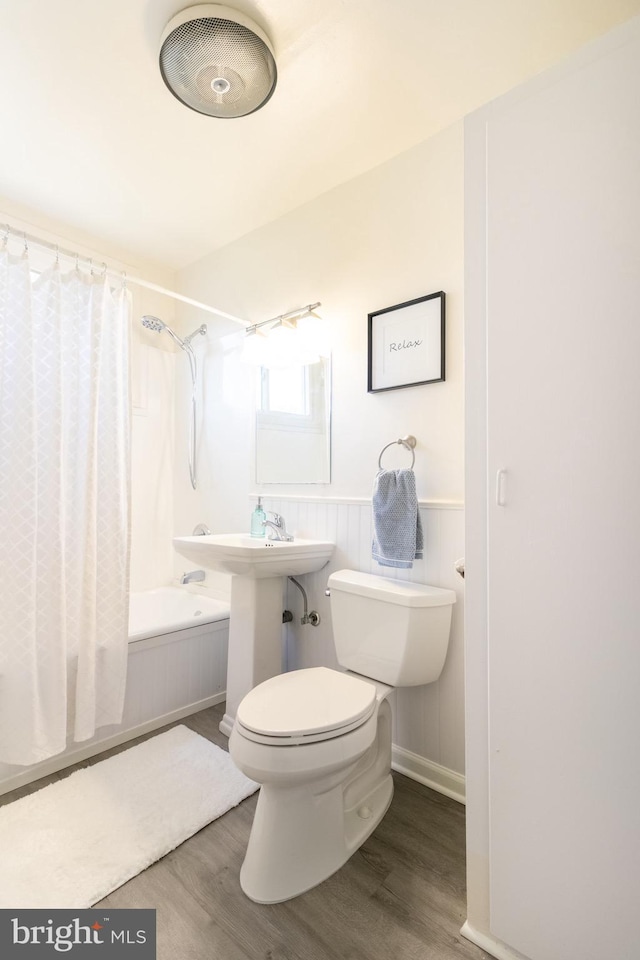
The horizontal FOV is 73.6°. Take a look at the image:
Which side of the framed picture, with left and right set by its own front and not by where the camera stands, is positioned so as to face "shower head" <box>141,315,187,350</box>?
right

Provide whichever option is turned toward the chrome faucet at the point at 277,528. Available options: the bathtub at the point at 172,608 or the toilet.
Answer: the bathtub

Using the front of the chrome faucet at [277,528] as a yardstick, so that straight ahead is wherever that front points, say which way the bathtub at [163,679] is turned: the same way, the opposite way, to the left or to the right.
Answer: to the left

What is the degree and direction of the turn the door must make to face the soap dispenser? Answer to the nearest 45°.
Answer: approximately 90° to its right

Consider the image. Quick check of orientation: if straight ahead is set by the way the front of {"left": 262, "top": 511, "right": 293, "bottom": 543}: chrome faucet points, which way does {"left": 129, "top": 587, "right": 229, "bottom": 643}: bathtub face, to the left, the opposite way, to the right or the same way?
to the left

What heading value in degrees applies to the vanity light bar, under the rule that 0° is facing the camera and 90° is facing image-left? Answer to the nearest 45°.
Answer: approximately 45°

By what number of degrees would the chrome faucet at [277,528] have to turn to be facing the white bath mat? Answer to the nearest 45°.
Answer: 0° — it already faces it

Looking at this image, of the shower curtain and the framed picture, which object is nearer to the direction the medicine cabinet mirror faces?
the shower curtain

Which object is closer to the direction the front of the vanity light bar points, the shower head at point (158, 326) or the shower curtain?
the shower curtain

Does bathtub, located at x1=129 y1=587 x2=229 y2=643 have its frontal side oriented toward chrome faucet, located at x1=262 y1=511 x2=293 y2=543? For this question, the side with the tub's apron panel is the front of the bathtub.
yes

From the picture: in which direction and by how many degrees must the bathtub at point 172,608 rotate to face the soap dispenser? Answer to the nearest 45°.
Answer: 0° — it already faces it

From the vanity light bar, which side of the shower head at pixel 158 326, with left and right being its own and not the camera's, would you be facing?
left
